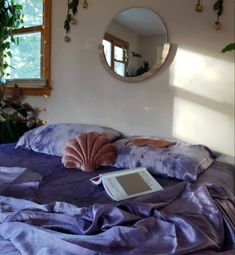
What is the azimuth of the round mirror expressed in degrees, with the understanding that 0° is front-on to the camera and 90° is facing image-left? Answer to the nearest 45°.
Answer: approximately 0°

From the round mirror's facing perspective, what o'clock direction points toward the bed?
The bed is roughly at 12 o'clock from the round mirror.
